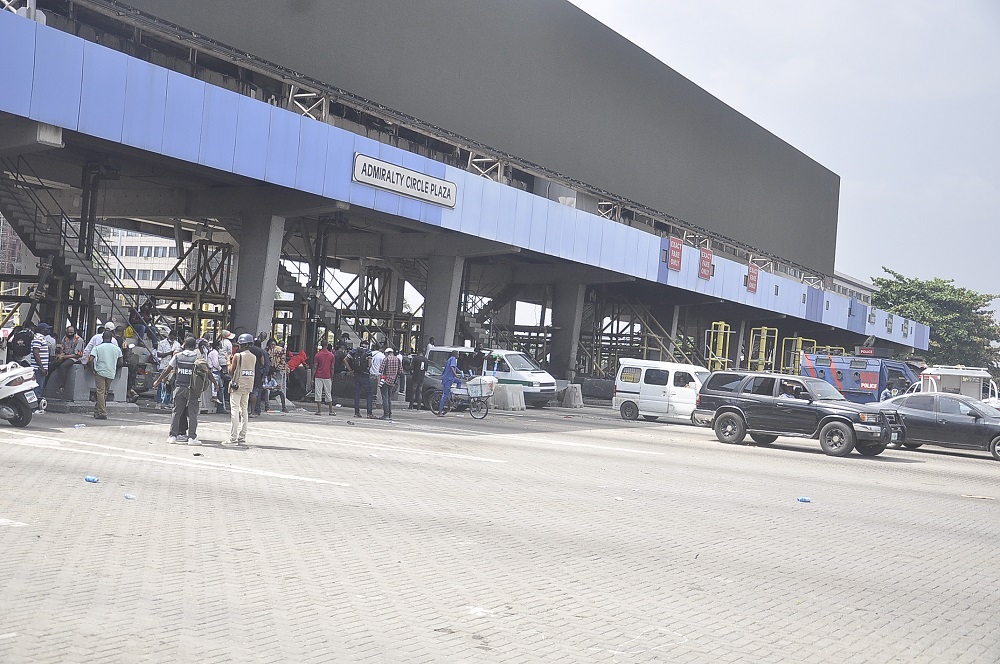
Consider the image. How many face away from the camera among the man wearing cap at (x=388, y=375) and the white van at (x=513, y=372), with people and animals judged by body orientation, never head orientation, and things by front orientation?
1

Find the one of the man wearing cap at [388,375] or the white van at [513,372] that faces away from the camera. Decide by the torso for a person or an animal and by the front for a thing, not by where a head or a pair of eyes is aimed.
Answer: the man wearing cap

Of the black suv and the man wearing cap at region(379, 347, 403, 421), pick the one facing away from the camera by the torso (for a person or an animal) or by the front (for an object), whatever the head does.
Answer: the man wearing cap

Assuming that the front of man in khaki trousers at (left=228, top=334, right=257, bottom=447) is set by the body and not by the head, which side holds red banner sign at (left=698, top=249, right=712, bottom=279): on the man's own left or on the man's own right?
on the man's own right

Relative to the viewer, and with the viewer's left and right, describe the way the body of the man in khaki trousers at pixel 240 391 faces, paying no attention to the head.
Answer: facing away from the viewer and to the left of the viewer

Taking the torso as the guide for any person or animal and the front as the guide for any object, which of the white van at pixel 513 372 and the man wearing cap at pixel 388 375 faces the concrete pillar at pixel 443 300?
the man wearing cap

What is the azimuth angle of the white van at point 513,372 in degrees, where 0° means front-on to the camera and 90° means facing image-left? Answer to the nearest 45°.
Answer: approximately 315°

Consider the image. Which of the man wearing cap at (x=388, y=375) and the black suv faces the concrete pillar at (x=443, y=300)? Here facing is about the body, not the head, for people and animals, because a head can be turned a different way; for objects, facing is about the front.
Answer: the man wearing cap

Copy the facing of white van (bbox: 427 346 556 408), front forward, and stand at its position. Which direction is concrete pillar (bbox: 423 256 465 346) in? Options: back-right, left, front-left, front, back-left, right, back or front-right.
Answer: back

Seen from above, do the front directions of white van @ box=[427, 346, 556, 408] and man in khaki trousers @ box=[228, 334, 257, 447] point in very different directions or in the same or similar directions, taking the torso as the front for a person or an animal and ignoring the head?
very different directions

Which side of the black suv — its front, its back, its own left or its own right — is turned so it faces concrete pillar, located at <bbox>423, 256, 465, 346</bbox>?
back

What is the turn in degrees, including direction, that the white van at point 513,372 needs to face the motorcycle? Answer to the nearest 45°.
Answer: approximately 90° to its right
